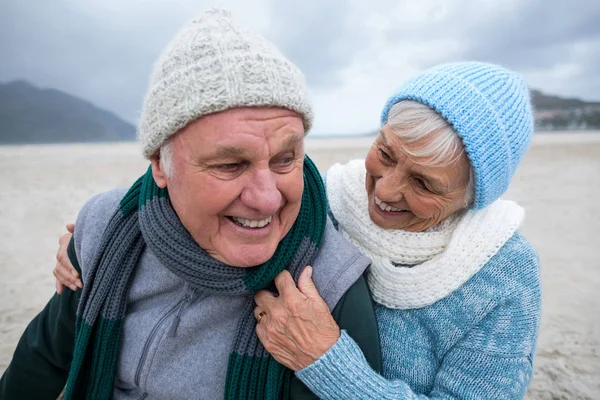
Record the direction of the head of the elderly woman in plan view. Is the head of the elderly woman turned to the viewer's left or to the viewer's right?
to the viewer's left

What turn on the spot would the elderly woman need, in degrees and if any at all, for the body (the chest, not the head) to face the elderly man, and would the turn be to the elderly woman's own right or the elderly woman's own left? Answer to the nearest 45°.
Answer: approximately 45° to the elderly woman's own right

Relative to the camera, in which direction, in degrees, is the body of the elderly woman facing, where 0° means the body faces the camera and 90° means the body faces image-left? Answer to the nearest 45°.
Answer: approximately 45°
